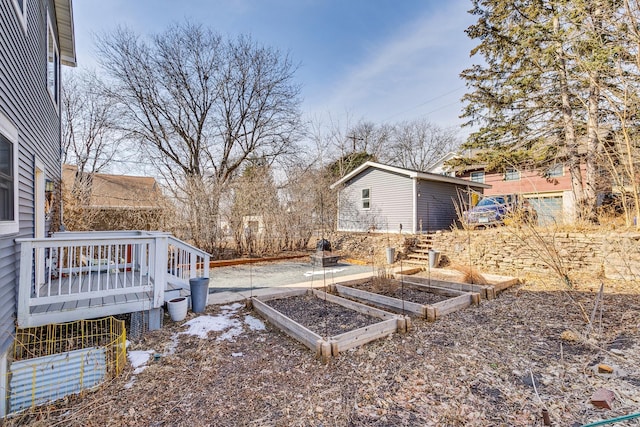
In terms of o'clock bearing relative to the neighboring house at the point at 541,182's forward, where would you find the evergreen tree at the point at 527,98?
The evergreen tree is roughly at 12 o'clock from the neighboring house.

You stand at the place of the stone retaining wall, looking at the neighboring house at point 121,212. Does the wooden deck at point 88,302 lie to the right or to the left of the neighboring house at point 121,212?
left

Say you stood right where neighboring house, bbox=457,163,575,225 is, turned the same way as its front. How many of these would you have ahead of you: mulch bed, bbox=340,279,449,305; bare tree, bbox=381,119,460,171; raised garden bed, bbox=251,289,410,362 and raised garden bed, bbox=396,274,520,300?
3

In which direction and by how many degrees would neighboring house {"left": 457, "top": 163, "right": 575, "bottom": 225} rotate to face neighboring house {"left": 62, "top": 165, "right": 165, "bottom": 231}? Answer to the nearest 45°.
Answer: approximately 45° to its right

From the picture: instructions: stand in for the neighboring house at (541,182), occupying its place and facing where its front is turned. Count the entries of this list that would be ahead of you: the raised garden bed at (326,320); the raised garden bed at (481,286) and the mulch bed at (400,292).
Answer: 3

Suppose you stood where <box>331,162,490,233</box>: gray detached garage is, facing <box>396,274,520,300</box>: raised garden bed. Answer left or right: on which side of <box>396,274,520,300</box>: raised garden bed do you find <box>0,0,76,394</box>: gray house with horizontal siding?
right

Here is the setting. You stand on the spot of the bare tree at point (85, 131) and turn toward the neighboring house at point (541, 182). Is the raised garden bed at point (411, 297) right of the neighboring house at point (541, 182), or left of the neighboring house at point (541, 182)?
right

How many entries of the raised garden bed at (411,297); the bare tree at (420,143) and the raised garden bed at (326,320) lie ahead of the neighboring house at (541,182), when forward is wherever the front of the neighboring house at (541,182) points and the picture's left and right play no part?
2

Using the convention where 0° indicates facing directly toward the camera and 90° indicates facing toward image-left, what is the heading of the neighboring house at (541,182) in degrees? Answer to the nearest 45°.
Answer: approximately 0°

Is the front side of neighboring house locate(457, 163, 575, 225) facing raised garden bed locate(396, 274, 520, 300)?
yes

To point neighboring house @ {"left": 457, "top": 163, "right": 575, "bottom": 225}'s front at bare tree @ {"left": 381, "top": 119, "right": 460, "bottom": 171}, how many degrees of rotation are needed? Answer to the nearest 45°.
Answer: approximately 135° to its right

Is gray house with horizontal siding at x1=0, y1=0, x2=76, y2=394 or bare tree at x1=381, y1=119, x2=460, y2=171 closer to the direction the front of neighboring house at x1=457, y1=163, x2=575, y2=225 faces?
the gray house with horizontal siding
